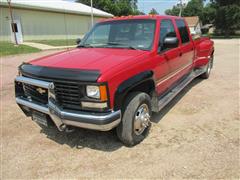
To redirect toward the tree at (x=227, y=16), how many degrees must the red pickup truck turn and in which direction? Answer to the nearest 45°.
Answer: approximately 180°

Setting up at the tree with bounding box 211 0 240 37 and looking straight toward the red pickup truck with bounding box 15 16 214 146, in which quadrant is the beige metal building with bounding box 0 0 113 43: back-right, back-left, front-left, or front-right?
front-right

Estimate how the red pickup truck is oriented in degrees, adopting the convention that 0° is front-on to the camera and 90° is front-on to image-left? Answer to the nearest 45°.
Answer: approximately 45°

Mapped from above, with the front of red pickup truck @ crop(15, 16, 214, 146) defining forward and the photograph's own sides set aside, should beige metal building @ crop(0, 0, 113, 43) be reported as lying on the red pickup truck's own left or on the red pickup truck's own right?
on the red pickup truck's own right
